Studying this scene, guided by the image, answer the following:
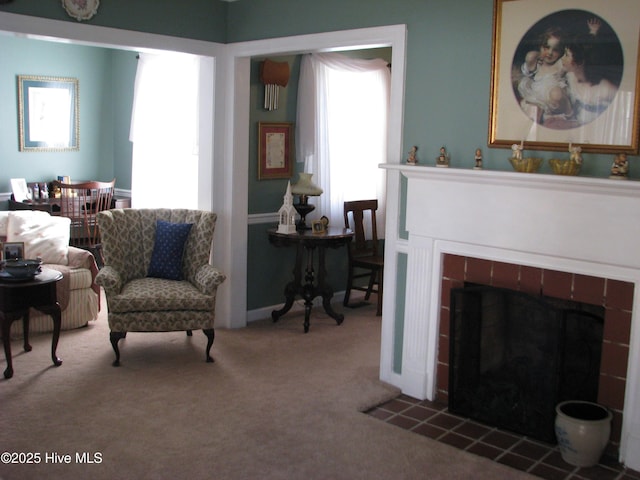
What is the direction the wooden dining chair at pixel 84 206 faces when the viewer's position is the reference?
facing away from the viewer

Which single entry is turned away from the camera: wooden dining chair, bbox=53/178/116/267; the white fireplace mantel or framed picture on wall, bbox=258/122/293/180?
the wooden dining chair

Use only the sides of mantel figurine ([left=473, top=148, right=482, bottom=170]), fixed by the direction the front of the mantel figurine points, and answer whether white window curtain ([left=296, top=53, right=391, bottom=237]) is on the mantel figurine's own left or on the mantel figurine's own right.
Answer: on the mantel figurine's own right

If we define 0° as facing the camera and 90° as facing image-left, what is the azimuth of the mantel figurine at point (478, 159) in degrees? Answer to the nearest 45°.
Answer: approximately 45°

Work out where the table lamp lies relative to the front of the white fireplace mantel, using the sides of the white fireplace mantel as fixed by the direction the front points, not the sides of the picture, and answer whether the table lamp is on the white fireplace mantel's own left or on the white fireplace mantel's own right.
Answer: on the white fireplace mantel's own right

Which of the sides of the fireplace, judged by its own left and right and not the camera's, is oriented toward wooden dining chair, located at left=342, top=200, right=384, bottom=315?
right

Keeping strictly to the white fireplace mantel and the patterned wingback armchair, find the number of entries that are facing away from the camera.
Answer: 0

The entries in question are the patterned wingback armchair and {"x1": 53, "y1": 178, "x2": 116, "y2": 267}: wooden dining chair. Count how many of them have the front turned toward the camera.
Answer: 1

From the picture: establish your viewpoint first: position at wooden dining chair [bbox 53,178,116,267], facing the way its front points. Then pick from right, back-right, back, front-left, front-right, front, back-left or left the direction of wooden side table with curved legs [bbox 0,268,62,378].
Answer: back

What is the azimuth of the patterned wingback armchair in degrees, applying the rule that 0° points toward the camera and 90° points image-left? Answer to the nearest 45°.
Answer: approximately 0°

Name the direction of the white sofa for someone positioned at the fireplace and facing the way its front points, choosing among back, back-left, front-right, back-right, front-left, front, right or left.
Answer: front-right

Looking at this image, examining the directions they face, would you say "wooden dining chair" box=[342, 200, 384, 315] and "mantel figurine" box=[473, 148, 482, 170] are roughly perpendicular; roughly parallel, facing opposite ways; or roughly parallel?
roughly perpendicular

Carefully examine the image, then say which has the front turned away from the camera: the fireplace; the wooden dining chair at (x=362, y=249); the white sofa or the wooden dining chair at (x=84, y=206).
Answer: the wooden dining chair at (x=84, y=206)

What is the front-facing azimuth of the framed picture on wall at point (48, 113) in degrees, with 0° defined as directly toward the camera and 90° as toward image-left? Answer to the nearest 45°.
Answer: approximately 315°
